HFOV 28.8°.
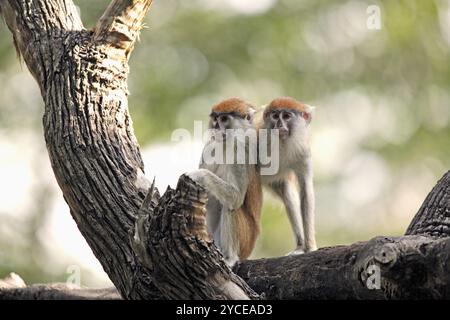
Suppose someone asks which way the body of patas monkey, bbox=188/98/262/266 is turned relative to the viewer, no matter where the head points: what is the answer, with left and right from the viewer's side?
facing the viewer and to the left of the viewer

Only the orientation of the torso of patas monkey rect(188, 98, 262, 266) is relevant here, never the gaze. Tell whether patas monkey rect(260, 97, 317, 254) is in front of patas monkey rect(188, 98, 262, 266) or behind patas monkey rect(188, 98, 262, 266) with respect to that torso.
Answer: behind
